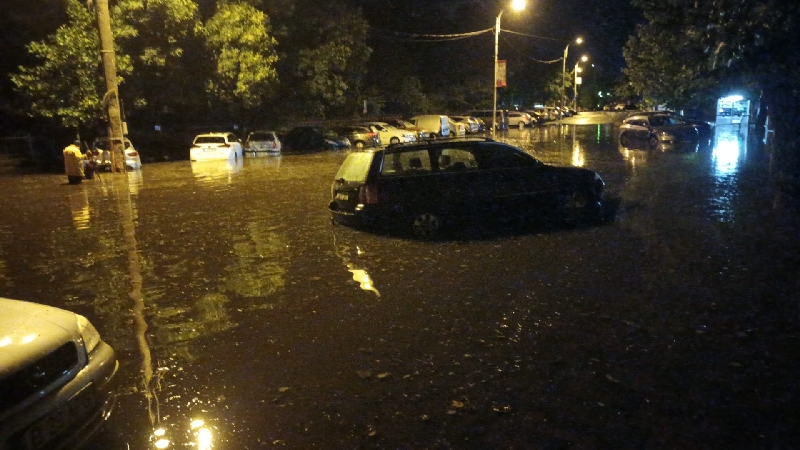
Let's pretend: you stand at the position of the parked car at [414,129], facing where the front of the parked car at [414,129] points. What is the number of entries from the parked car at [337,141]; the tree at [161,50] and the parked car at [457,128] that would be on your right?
2

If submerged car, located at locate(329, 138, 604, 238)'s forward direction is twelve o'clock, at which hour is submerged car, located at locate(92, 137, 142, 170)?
submerged car, located at locate(92, 137, 142, 170) is roughly at 9 o'clock from submerged car, located at locate(329, 138, 604, 238).

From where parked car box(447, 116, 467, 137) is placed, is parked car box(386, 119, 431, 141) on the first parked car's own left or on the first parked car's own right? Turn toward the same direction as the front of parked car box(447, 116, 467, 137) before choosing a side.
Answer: on the first parked car's own right

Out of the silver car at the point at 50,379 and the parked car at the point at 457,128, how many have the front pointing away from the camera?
0

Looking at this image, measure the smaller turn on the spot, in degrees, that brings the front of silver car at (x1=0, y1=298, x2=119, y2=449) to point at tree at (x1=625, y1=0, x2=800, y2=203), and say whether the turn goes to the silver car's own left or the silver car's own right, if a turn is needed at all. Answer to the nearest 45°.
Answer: approximately 45° to the silver car's own left

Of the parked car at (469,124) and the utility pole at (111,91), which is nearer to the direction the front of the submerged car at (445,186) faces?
the parked car

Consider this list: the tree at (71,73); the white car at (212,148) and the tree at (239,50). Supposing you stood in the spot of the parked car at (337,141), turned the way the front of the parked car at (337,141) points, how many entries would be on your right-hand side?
3

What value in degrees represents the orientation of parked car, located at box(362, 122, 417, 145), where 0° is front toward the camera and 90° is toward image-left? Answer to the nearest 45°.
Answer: approximately 315°

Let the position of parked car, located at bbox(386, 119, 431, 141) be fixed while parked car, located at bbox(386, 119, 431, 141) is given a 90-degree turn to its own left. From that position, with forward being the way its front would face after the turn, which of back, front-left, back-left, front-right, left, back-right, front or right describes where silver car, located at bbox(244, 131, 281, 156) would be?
back

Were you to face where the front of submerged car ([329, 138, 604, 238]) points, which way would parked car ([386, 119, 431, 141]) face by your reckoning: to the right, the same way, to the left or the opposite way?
to the right

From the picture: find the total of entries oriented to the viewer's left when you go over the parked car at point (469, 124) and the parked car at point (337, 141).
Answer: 0

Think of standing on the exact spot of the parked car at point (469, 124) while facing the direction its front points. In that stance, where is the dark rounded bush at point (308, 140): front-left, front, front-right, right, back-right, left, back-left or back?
right

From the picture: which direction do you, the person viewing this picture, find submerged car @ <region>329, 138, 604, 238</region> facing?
facing away from the viewer and to the right of the viewer

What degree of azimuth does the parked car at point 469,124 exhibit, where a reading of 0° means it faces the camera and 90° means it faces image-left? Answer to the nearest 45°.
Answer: approximately 315°

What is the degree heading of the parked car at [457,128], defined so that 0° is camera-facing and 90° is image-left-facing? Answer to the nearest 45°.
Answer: approximately 315°
